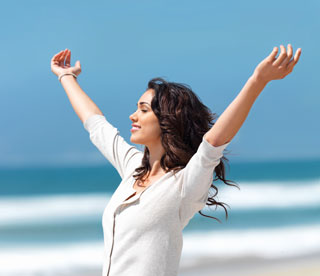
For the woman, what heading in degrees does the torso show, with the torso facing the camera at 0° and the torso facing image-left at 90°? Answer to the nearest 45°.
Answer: approximately 45°
